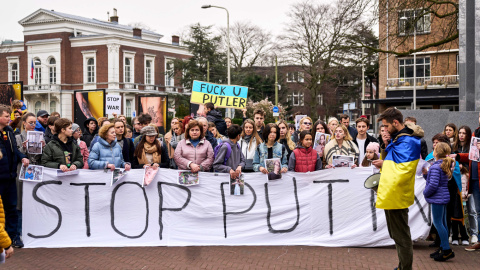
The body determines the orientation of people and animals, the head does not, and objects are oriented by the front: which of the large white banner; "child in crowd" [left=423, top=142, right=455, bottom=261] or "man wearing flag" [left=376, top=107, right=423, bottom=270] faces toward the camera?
the large white banner

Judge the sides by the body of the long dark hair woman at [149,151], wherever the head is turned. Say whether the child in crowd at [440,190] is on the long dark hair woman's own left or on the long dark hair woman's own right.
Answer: on the long dark hair woman's own left

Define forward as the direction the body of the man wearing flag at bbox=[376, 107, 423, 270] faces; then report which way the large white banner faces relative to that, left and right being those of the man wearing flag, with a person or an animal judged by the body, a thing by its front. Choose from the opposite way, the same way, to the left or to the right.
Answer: to the left

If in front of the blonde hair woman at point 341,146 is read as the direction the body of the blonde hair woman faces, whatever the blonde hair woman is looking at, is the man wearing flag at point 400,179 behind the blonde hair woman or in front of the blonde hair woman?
in front

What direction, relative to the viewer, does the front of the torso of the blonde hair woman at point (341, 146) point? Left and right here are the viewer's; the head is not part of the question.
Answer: facing the viewer

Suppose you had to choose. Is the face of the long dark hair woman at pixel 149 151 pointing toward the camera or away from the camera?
toward the camera

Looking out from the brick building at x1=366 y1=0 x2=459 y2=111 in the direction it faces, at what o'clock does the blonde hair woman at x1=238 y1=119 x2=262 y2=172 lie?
The blonde hair woman is roughly at 12 o'clock from the brick building.

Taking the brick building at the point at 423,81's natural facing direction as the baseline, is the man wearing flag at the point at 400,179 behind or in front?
in front

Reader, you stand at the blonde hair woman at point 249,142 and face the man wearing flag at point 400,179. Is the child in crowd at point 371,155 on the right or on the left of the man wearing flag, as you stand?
left

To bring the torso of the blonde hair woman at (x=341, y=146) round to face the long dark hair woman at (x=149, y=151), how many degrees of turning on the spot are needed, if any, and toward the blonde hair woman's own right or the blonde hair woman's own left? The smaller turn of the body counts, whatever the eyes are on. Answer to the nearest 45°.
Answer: approximately 90° to the blonde hair woman's own right

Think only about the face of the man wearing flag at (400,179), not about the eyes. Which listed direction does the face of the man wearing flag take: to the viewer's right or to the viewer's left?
to the viewer's left

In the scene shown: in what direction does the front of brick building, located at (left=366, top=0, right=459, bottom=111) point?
toward the camera

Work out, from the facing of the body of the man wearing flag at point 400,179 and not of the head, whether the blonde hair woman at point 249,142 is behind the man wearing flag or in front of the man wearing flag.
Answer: in front

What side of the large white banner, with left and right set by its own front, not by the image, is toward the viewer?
front
